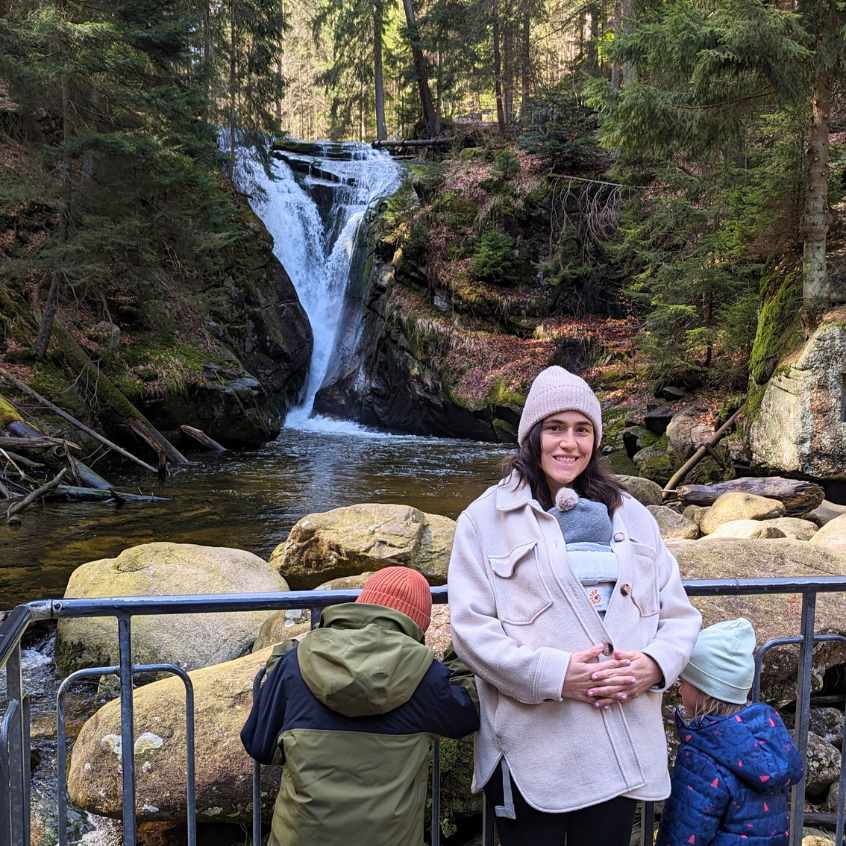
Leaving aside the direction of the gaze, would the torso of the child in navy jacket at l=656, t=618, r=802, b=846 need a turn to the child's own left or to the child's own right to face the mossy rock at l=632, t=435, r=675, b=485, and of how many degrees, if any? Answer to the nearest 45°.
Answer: approximately 45° to the child's own right

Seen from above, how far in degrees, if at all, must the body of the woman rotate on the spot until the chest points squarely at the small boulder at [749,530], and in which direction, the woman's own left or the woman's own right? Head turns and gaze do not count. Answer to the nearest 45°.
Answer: approximately 180°

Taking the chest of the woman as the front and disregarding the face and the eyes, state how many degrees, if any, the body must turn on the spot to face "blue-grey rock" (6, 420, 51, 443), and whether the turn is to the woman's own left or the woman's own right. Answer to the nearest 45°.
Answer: approximately 135° to the woman's own right

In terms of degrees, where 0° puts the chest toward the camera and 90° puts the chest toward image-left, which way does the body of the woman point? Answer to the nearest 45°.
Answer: approximately 0°

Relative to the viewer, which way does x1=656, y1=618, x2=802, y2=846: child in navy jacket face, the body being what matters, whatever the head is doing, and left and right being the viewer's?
facing away from the viewer and to the left of the viewer

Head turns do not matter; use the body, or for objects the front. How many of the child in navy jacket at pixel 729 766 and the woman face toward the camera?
1
